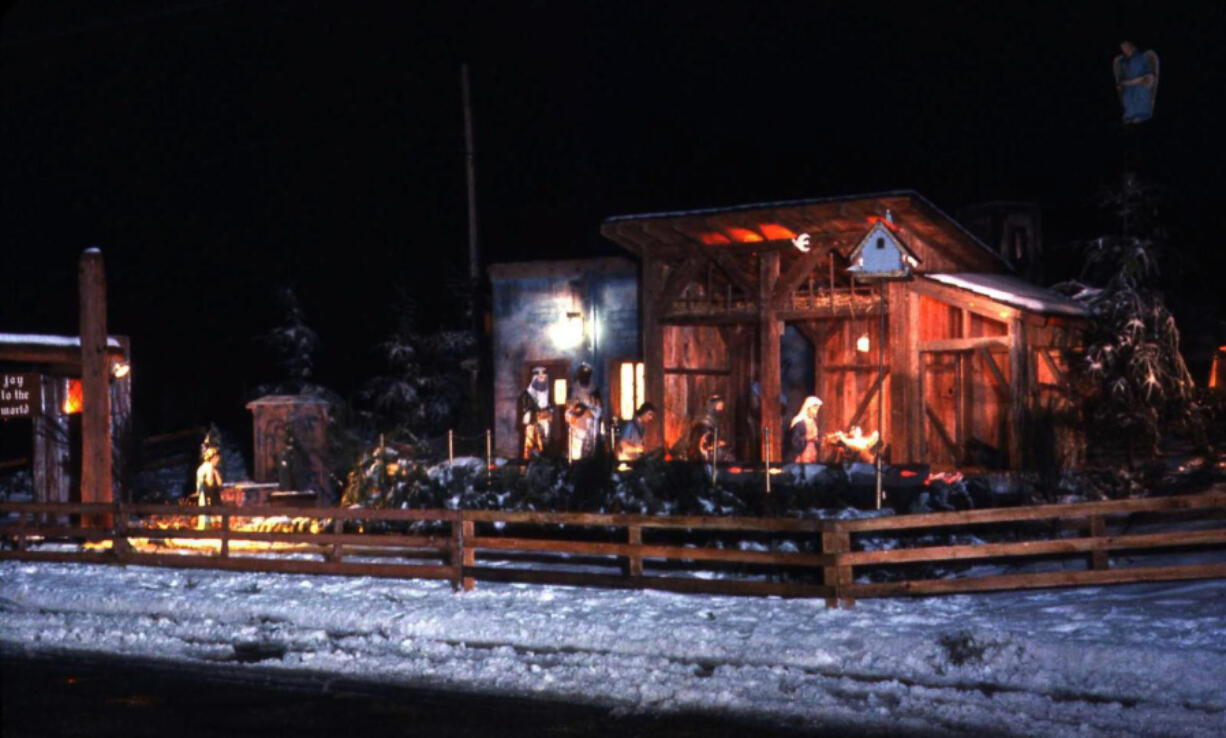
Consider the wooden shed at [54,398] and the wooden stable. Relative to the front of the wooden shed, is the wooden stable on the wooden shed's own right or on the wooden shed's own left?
on the wooden shed's own left

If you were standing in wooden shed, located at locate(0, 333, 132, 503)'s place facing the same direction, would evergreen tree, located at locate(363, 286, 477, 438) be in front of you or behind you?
behind

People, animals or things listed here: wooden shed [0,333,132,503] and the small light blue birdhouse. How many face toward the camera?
2

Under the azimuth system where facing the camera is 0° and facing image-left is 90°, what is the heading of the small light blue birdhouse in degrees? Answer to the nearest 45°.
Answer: approximately 0°

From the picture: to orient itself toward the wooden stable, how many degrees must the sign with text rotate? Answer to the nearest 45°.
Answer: approximately 90° to its left

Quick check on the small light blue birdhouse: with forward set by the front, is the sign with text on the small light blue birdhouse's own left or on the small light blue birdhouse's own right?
on the small light blue birdhouse's own right

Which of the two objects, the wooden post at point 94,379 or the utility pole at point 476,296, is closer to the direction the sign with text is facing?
the wooden post

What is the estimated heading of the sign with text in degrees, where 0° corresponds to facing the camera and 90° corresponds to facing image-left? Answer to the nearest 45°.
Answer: approximately 0°
